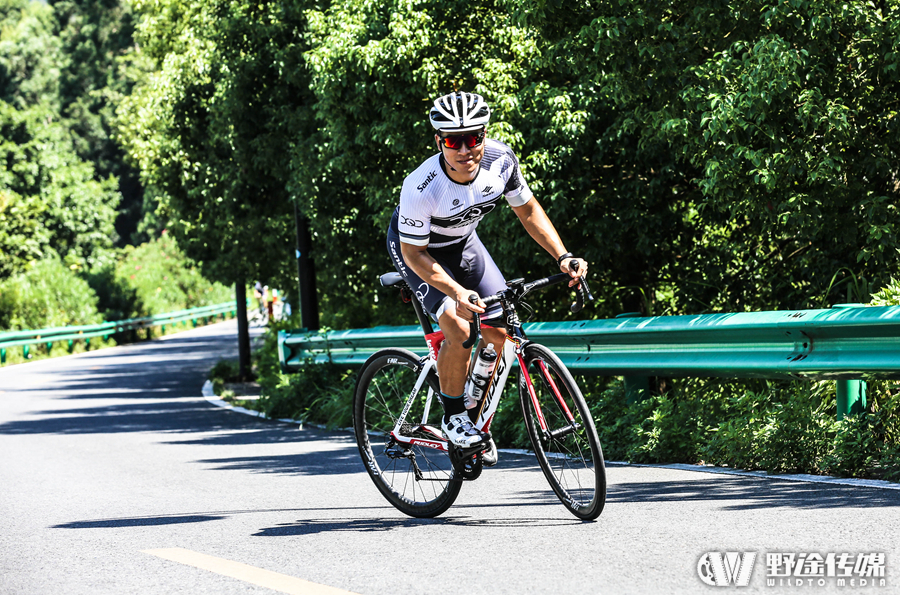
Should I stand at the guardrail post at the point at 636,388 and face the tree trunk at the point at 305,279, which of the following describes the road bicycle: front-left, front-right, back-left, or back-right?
back-left

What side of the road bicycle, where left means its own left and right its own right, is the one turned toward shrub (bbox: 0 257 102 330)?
back

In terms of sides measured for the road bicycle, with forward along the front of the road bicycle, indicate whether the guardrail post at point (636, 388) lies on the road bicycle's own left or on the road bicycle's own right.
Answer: on the road bicycle's own left

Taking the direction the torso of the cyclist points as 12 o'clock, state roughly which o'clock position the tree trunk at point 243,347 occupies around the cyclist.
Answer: The tree trunk is roughly at 7 o'clock from the cyclist.

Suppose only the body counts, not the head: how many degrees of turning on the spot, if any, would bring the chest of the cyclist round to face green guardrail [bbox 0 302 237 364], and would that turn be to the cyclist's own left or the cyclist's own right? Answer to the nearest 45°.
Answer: approximately 180°

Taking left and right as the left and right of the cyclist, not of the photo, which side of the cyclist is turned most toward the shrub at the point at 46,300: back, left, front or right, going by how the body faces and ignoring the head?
back

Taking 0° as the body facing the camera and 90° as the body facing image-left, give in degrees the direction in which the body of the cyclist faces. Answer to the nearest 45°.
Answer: approximately 315°

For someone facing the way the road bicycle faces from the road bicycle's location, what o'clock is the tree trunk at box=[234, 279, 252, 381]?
The tree trunk is roughly at 7 o'clock from the road bicycle.

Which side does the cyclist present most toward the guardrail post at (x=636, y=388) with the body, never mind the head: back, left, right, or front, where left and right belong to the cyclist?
left

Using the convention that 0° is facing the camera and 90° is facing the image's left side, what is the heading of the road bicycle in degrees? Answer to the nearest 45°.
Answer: approximately 315°

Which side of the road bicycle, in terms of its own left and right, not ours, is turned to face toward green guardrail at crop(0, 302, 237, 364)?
back

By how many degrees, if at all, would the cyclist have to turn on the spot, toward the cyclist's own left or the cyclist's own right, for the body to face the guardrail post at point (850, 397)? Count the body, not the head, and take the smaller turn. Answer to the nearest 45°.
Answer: approximately 90° to the cyclist's own left

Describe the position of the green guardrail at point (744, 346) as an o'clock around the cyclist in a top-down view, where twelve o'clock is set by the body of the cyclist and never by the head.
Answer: The green guardrail is roughly at 9 o'clock from the cyclist.
